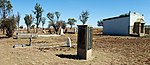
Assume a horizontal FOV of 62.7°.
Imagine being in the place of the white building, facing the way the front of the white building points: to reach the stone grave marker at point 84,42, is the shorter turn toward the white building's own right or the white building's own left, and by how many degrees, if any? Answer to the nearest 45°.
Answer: approximately 45° to the white building's own right

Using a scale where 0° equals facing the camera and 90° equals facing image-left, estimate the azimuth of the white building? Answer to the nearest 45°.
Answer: approximately 315°
